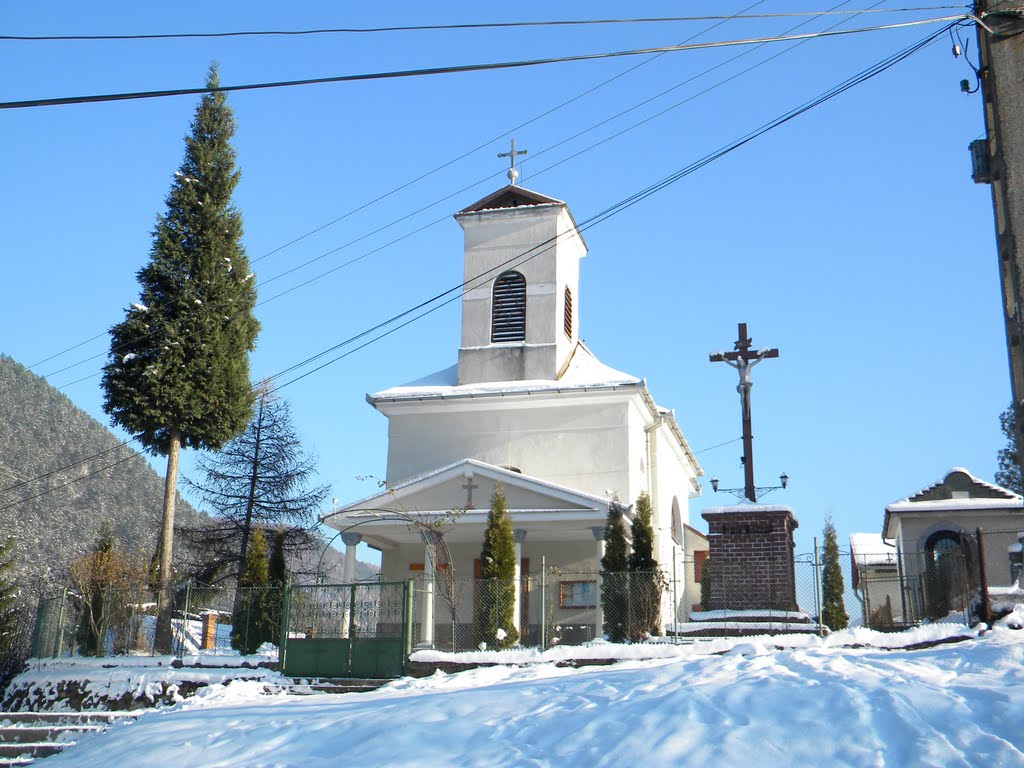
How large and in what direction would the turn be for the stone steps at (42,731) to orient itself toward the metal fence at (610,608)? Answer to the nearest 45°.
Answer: approximately 90° to its left

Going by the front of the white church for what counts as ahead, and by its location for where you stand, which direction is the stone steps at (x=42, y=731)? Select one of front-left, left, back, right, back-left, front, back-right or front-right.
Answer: front-right

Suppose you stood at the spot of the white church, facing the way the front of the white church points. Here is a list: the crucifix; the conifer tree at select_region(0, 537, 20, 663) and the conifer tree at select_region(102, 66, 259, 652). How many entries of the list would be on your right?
2

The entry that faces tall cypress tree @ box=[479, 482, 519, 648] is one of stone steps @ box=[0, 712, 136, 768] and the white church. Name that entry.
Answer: the white church

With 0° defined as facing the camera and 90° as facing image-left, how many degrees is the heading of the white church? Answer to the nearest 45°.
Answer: approximately 0°

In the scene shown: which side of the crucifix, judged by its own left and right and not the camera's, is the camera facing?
front

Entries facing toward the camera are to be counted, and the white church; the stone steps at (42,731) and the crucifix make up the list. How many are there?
3

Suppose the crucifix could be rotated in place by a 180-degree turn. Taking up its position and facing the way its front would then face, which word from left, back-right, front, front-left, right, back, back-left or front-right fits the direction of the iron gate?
back-left

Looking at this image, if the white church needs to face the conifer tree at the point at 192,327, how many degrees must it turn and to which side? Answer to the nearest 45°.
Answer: approximately 90° to its right

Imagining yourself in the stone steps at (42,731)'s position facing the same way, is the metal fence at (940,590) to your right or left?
on your left

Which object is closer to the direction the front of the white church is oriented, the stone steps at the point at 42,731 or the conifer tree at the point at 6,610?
the stone steps

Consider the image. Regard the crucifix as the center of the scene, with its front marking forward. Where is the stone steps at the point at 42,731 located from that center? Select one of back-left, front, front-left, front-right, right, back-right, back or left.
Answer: front-right

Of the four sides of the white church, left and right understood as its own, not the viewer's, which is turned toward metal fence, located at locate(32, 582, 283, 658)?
right

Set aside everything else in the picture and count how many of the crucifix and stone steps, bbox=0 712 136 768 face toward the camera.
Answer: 2

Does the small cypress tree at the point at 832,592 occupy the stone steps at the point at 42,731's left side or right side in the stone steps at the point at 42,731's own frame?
on its left
